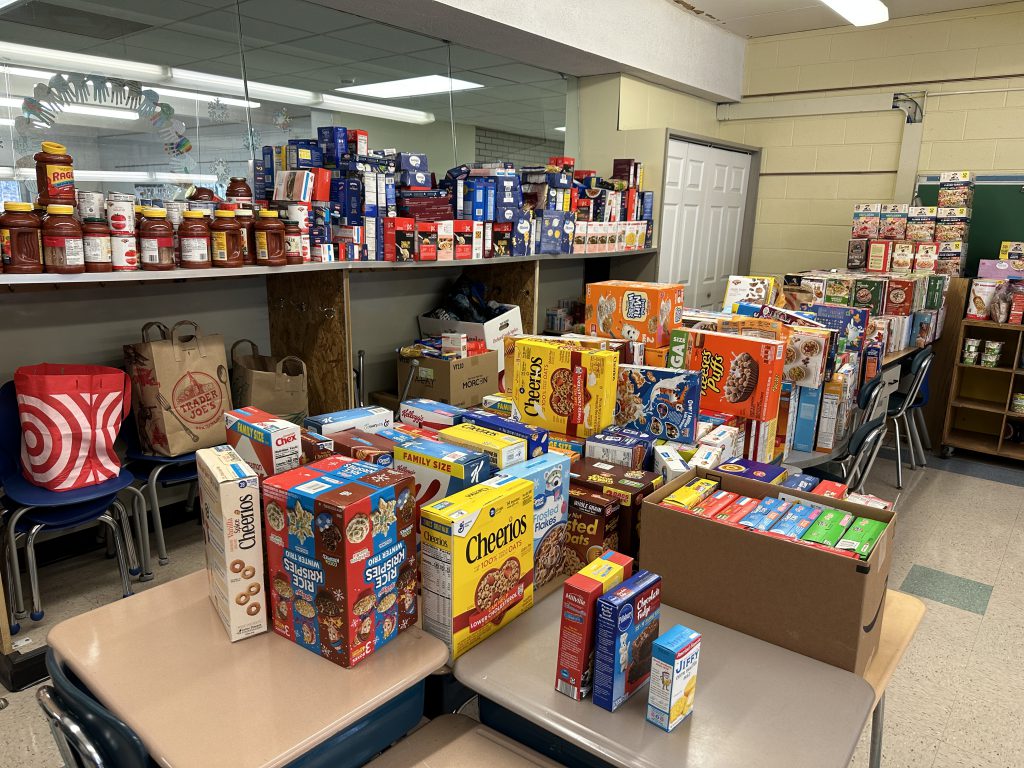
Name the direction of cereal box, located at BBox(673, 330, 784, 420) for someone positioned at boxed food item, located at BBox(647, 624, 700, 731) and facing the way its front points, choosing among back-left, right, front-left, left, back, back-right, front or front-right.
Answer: back-left

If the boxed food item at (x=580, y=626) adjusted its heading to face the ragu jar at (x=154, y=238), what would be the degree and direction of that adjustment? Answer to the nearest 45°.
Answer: approximately 180°

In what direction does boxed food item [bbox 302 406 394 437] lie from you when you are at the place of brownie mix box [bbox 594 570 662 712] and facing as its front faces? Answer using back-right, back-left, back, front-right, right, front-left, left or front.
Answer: back

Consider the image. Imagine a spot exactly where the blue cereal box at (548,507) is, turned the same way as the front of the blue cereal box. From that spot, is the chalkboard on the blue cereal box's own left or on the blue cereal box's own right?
on the blue cereal box's own left

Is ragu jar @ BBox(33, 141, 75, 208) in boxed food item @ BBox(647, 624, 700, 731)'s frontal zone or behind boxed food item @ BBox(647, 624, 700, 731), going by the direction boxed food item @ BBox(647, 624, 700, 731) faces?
behind

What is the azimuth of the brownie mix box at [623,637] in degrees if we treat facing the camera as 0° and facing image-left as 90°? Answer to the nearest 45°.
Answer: approximately 315°

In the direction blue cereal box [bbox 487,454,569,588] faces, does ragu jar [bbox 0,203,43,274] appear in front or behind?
behind

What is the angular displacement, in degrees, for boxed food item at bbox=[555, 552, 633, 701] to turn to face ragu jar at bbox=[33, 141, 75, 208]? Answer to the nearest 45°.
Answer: approximately 180°
